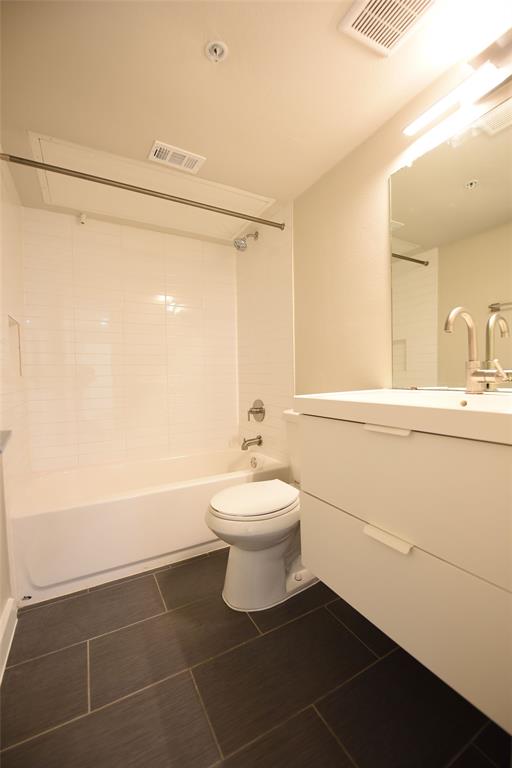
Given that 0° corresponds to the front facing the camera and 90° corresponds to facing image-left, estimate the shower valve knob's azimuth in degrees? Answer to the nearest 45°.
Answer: approximately 45°

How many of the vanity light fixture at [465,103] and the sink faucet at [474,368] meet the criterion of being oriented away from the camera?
0

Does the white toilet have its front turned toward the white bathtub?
no

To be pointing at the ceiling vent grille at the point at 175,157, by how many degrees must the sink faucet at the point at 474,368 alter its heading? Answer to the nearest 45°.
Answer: approximately 45° to its right

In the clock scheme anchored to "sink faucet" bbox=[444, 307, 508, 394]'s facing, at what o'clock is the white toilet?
The white toilet is roughly at 1 o'clock from the sink faucet.

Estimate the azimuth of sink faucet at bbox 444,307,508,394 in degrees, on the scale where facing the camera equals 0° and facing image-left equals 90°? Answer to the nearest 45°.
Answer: approximately 45°

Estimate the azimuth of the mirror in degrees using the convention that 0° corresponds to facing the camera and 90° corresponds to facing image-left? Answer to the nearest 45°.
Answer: approximately 45°

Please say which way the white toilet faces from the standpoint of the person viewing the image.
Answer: facing the viewer and to the left of the viewer

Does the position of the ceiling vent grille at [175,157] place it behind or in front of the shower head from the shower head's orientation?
in front
